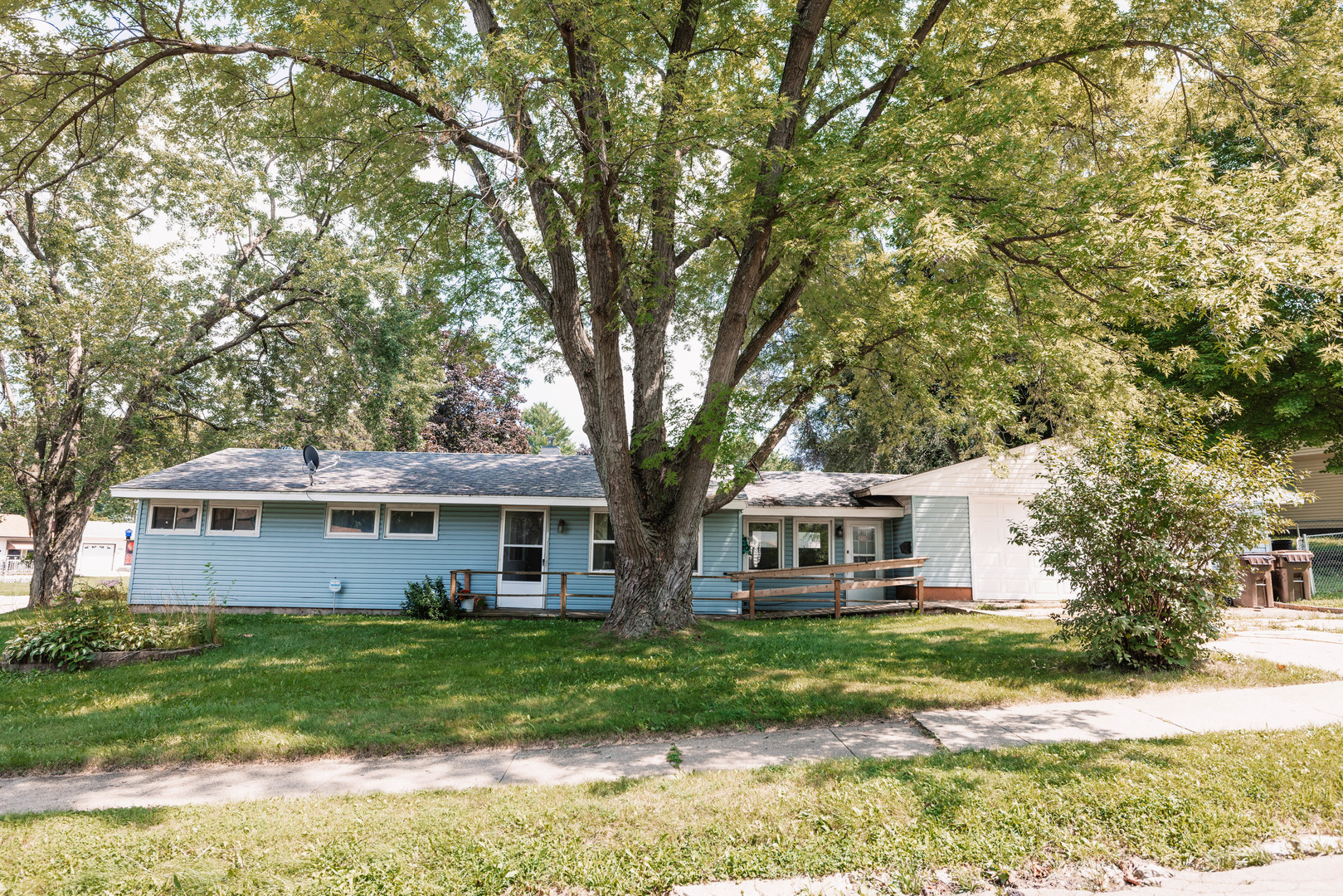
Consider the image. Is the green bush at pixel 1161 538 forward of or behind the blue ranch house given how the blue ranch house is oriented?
forward

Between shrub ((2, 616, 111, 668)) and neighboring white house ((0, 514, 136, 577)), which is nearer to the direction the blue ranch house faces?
the shrub

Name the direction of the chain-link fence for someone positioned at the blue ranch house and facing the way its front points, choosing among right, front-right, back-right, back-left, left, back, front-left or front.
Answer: left

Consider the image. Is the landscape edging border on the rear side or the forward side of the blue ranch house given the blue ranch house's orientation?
on the forward side

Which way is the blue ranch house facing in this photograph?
toward the camera

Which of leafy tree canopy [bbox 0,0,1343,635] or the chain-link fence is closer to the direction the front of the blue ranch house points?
the leafy tree canopy

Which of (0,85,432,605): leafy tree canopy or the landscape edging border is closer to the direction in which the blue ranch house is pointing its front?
the landscape edging border

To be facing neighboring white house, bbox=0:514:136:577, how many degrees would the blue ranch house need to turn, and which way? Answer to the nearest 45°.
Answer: approximately 135° to its right
